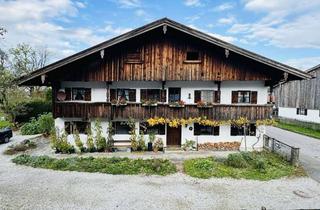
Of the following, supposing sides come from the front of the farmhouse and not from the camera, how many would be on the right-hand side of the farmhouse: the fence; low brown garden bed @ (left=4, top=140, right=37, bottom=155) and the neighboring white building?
1

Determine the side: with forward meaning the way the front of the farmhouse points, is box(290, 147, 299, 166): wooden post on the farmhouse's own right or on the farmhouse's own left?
on the farmhouse's own left

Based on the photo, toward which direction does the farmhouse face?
toward the camera

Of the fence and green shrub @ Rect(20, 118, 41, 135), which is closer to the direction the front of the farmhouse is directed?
the fence

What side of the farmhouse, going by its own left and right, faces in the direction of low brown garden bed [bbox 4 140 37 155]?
right
